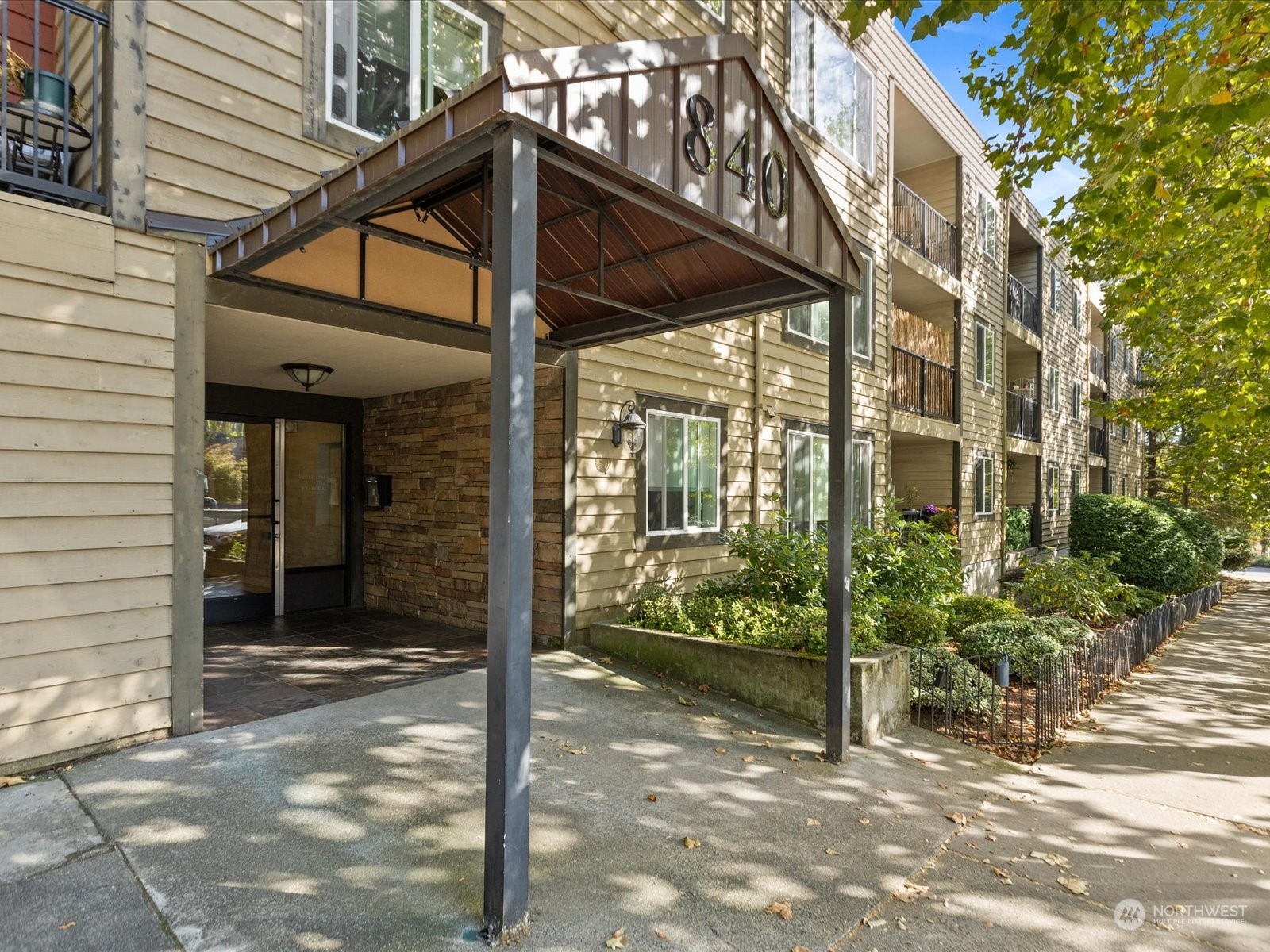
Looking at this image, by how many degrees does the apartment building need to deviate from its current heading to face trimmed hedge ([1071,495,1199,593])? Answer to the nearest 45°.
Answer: approximately 90° to its left

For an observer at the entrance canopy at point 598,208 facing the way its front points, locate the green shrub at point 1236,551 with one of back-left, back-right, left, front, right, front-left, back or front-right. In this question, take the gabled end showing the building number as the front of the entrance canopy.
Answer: left

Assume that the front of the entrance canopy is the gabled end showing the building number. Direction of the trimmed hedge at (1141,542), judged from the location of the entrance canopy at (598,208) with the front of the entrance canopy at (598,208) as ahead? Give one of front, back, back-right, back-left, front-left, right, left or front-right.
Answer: left

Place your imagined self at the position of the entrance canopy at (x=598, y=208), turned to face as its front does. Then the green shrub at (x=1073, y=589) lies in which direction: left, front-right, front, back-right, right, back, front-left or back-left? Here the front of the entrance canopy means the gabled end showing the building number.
left

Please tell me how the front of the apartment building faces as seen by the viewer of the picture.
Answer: facing the viewer and to the right of the viewer

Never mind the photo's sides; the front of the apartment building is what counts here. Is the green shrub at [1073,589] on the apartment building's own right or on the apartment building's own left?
on the apartment building's own left

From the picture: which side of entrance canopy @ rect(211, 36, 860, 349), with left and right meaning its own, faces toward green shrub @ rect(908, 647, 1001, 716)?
left

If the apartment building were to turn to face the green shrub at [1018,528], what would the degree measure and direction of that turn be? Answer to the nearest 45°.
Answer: approximately 90° to its left

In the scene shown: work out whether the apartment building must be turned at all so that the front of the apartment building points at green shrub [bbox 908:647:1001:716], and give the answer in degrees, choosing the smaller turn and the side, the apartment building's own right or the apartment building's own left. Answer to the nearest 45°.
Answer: approximately 45° to the apartment building's own left

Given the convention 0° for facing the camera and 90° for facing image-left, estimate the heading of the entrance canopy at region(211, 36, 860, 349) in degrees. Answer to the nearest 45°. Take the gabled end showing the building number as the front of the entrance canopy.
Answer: approximately 315°

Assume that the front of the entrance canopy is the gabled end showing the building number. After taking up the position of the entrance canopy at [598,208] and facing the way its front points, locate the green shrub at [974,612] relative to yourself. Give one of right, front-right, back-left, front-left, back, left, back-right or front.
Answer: left

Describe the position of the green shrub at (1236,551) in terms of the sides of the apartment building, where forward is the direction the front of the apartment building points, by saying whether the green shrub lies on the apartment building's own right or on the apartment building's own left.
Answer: on the apartment building's own left
